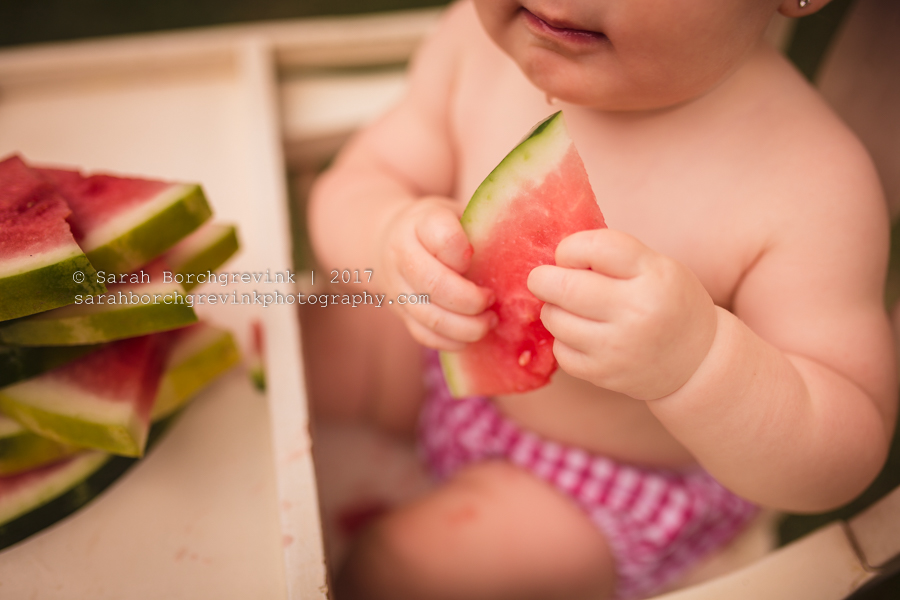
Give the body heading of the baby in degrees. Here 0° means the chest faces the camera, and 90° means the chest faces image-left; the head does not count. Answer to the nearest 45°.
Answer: approximately 45°
